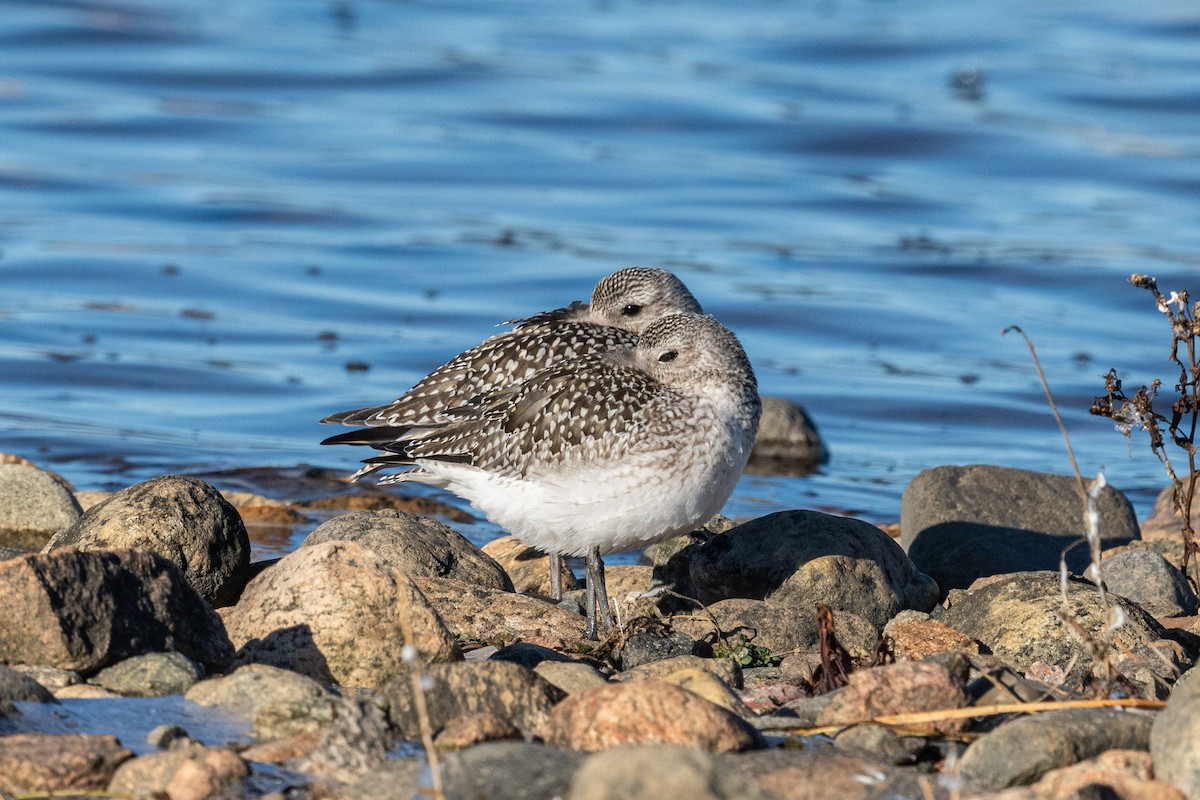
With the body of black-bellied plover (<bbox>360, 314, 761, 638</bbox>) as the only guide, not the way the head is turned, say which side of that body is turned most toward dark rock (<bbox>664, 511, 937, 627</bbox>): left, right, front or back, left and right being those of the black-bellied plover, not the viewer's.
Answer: front

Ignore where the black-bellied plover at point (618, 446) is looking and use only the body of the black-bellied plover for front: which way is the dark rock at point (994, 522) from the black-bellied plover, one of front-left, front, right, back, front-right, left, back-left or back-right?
front-left

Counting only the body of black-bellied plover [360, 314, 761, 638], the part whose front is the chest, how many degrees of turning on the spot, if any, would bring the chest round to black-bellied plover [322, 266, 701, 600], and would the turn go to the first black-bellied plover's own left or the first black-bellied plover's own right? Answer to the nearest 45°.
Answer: approximately 90° to the first black-bellied plover's own left

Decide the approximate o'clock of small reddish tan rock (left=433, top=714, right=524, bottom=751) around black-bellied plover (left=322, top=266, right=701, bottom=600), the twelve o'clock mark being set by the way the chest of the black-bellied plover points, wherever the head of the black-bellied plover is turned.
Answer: The small reddish tan rock is roughly at 3 o'clock from the black-bellied plover.

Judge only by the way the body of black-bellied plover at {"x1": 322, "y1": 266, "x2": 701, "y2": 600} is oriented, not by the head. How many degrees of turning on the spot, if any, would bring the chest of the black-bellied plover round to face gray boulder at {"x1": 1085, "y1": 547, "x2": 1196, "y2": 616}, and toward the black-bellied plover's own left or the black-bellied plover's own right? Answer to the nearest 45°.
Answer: approximately 45° to the black-bellied plover's own right

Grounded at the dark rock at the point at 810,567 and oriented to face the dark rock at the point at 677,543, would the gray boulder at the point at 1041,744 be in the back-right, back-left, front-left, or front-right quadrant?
back-left

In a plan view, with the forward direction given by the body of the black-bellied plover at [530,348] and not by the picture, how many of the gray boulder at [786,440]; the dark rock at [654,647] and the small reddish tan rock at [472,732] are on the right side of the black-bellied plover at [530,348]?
2

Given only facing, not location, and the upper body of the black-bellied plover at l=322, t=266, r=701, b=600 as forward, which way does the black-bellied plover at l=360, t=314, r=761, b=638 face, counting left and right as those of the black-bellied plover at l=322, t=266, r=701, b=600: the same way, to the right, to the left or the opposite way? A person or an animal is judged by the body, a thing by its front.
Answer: the same way

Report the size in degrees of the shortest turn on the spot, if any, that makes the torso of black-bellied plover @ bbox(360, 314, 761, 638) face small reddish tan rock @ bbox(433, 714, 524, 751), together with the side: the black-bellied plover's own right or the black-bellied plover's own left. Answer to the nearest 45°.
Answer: approximately 90° to the black-bellied plover's own right

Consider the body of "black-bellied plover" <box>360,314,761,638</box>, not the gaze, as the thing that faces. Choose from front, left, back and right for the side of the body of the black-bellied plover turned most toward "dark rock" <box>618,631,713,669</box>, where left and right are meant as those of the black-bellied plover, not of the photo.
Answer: right

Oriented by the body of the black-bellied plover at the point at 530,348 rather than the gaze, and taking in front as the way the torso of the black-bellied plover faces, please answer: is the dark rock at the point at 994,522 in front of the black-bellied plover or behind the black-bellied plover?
in front

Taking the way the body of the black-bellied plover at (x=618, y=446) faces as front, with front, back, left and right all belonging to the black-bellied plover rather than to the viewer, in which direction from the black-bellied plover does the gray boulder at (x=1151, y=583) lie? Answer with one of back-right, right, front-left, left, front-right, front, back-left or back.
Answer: front

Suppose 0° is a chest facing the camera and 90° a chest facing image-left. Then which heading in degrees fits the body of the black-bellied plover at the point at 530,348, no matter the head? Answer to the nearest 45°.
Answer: approximately 270°

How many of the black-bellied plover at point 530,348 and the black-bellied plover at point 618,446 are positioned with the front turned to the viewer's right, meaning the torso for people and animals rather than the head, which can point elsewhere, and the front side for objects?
2

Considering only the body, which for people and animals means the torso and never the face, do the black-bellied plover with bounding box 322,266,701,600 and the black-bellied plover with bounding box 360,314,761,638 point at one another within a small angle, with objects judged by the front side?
no

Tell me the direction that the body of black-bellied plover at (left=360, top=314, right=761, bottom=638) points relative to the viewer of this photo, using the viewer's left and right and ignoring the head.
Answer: facing to the right of the viewer

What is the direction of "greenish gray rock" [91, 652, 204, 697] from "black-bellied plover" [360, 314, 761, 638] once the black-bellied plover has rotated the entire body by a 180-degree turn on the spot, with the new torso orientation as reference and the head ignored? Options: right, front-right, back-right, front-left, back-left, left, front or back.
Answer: front-left

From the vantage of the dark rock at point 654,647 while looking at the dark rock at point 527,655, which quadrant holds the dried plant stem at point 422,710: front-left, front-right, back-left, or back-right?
front-left

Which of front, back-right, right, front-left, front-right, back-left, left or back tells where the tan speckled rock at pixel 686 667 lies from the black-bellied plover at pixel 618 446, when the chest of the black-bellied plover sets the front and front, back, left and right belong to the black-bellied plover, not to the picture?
right
